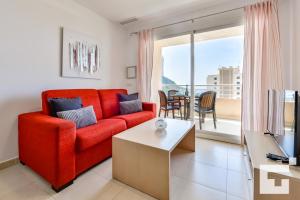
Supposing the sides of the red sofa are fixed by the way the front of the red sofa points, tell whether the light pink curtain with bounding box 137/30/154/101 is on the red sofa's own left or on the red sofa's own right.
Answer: on the red sofa's own left

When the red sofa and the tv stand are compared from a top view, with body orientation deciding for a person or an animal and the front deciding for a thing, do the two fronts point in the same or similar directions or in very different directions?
very different directions

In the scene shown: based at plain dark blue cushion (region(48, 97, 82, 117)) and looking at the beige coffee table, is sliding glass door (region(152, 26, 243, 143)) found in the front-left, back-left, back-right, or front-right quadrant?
front-left

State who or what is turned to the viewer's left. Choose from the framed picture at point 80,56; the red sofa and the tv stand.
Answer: the tv stand

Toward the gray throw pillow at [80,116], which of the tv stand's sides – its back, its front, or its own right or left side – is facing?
front

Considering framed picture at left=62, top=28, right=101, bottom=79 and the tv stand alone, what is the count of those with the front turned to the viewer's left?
1

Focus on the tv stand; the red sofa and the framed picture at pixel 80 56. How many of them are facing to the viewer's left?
1

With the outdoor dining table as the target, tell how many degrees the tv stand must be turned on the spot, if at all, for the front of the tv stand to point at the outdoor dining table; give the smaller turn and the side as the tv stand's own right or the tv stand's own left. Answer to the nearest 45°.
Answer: approximately 45° to the tv stand's own right

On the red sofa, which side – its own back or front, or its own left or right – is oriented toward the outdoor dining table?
left

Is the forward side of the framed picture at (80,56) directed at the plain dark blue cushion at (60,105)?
no

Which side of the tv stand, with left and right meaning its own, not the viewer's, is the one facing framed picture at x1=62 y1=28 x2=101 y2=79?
front

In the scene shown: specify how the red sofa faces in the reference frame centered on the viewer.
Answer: facing the viewer and to the right of the viewer

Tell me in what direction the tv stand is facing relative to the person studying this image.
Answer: facing to the left of the viewer

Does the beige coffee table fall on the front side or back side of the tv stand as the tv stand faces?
on the front side

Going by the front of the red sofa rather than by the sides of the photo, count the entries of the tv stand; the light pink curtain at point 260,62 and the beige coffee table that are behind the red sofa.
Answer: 0

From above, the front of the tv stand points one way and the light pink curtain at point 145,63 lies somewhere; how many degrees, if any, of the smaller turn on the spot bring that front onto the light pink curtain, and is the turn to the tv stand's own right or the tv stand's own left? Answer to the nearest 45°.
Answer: approximately 45° to the tv stand's own right
